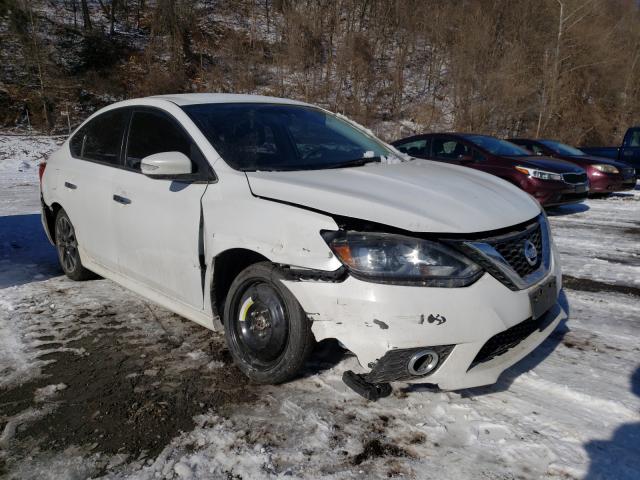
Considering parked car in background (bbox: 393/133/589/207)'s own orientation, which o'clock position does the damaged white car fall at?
The damaged white car is roughly at 2 o'clock from the parked car in background.

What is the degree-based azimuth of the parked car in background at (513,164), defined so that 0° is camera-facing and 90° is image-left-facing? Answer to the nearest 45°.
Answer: approximately 315°

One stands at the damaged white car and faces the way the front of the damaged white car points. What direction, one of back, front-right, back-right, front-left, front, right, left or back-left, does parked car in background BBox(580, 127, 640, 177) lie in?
left

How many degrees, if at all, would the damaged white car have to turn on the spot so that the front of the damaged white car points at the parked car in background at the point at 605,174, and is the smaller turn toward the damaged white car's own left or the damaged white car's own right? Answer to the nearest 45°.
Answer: approximately 90° to the damaged white car's own left

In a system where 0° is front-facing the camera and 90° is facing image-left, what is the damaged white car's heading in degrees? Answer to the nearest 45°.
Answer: approximately 315°

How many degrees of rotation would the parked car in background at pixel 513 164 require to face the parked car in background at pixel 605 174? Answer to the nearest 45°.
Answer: approximately 90° to its left

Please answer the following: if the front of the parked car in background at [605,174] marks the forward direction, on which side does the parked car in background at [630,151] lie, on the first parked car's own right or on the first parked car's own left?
on the first parked car's own left

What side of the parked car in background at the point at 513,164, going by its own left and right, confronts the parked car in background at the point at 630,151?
left

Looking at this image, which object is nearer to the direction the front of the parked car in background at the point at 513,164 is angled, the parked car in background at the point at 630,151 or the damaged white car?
the damaged white car

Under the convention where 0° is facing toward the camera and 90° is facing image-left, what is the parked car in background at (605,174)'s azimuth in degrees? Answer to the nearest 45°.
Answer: approximately 315°

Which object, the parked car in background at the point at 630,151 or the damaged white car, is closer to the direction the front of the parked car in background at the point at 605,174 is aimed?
the damaged white car

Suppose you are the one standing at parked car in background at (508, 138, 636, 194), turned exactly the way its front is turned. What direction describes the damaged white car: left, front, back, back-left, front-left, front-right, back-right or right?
front-right
